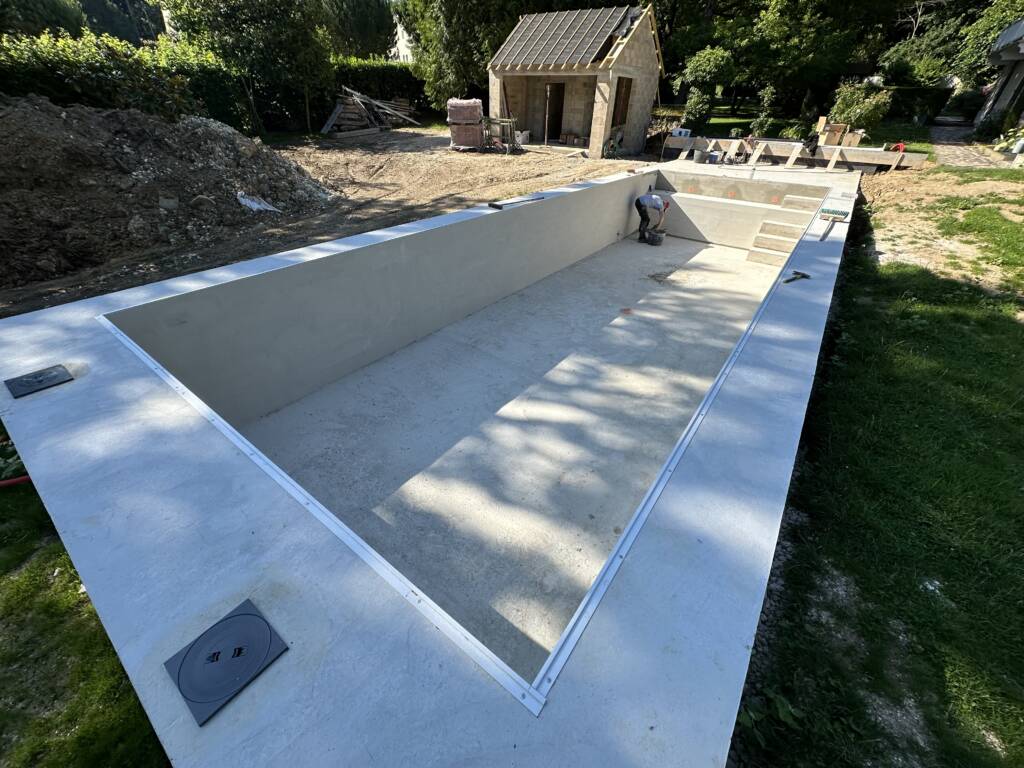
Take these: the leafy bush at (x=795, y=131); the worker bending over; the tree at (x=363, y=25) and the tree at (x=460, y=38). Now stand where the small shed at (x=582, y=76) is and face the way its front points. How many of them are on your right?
2

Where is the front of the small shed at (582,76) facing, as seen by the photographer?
facing the viewer and to the left of the viewer

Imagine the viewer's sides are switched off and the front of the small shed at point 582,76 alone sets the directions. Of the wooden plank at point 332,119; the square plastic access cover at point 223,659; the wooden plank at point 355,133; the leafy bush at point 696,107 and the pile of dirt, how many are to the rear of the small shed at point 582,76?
1

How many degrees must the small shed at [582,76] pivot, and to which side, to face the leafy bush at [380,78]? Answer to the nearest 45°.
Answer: approximately 90° to its right

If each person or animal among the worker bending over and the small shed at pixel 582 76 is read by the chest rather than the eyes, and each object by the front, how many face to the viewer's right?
1

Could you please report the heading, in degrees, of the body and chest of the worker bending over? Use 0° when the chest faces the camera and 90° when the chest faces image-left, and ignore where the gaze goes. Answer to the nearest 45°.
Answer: approximately 270°

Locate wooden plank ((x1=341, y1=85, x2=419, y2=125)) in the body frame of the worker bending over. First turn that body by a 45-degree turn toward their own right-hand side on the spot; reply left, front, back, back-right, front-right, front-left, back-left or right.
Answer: back

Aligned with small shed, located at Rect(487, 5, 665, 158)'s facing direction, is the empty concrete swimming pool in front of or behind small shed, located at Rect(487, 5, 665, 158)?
in front

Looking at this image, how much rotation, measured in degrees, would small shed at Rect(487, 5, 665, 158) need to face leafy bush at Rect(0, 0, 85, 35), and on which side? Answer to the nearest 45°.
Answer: approximately 45° to its right

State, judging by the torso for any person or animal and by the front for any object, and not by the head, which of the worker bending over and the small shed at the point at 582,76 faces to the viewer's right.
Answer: the worker bending over

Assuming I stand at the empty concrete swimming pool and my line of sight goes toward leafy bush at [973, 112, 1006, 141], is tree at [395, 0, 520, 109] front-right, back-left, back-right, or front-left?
front-left

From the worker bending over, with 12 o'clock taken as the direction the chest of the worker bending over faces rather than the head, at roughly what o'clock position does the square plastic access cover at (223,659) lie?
The square plastic access cover is roughly at 3 o'clock from the worker bending over.

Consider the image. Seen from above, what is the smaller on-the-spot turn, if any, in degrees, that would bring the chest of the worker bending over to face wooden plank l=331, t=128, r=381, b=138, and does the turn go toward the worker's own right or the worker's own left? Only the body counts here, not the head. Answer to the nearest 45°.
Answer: approximately 135° to the worker's own left

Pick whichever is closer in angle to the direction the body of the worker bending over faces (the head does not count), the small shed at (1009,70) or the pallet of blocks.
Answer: the small shed

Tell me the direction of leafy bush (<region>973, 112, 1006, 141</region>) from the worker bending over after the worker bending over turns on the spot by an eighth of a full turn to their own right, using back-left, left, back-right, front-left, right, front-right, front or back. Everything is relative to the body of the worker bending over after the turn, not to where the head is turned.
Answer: left
